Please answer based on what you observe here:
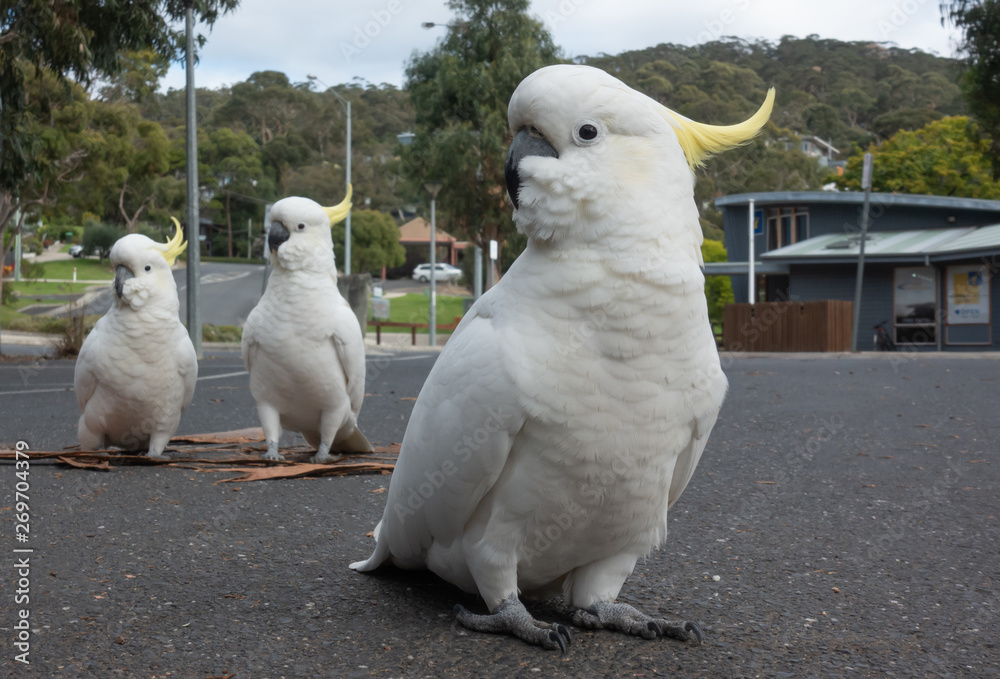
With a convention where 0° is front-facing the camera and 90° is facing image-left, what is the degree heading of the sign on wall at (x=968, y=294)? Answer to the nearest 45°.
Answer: approximately 0°

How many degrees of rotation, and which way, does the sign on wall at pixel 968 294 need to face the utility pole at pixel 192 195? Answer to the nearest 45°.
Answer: approximately 45° to its right

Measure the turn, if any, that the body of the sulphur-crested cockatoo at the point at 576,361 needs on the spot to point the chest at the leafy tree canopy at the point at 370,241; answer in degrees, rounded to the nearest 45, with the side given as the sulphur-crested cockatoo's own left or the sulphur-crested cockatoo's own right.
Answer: approximately 135° to the sulphur-crested cockatoo's own left

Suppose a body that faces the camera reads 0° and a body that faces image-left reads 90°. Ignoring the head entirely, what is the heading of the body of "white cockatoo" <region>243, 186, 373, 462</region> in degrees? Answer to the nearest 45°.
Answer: approximately 45°

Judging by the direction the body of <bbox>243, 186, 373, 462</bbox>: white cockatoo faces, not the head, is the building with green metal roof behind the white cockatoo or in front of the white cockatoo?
behind

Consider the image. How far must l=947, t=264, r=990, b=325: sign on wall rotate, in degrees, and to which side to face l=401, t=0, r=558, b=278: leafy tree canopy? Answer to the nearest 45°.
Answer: approximately 90° to its right

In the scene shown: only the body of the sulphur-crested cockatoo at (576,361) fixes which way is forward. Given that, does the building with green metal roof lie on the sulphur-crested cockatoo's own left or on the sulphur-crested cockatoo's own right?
on the sulphur-crested cockatoo's own left

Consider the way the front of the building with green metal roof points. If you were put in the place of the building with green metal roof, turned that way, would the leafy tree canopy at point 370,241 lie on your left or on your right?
on your right
